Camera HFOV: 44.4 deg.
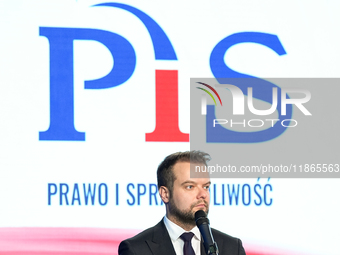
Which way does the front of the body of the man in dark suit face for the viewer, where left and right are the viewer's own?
facing the viewer and to the right of the viewer
